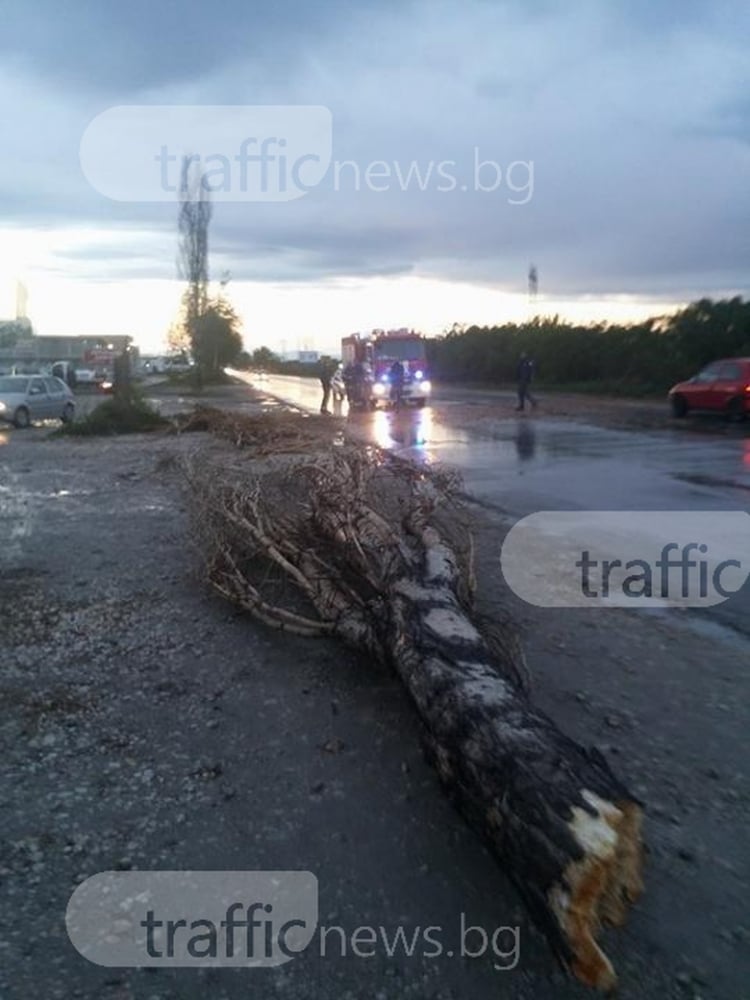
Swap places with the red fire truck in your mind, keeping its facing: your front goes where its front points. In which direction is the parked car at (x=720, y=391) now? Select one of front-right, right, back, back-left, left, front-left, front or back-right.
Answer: front-left

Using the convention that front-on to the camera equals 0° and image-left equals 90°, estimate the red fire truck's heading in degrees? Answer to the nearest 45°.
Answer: approximately 0°

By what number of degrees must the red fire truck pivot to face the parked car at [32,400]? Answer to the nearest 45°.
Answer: approximately 45° to its right

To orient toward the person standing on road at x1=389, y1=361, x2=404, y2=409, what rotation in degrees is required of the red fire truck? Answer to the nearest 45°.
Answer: approximately 45° to its left

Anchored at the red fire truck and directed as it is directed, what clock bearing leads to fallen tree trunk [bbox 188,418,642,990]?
The fallen tree trunk is roughly at 12 o'clock from the red fire truck.

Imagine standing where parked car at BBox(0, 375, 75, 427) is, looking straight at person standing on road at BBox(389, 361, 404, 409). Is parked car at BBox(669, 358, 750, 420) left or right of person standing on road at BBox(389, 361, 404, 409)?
right

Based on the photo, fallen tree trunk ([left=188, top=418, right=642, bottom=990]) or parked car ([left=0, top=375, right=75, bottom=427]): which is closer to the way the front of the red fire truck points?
the fallen tree trunk
